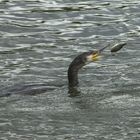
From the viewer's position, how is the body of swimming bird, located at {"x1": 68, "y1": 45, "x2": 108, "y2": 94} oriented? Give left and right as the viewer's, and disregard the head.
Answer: facing to the right of the viewer
